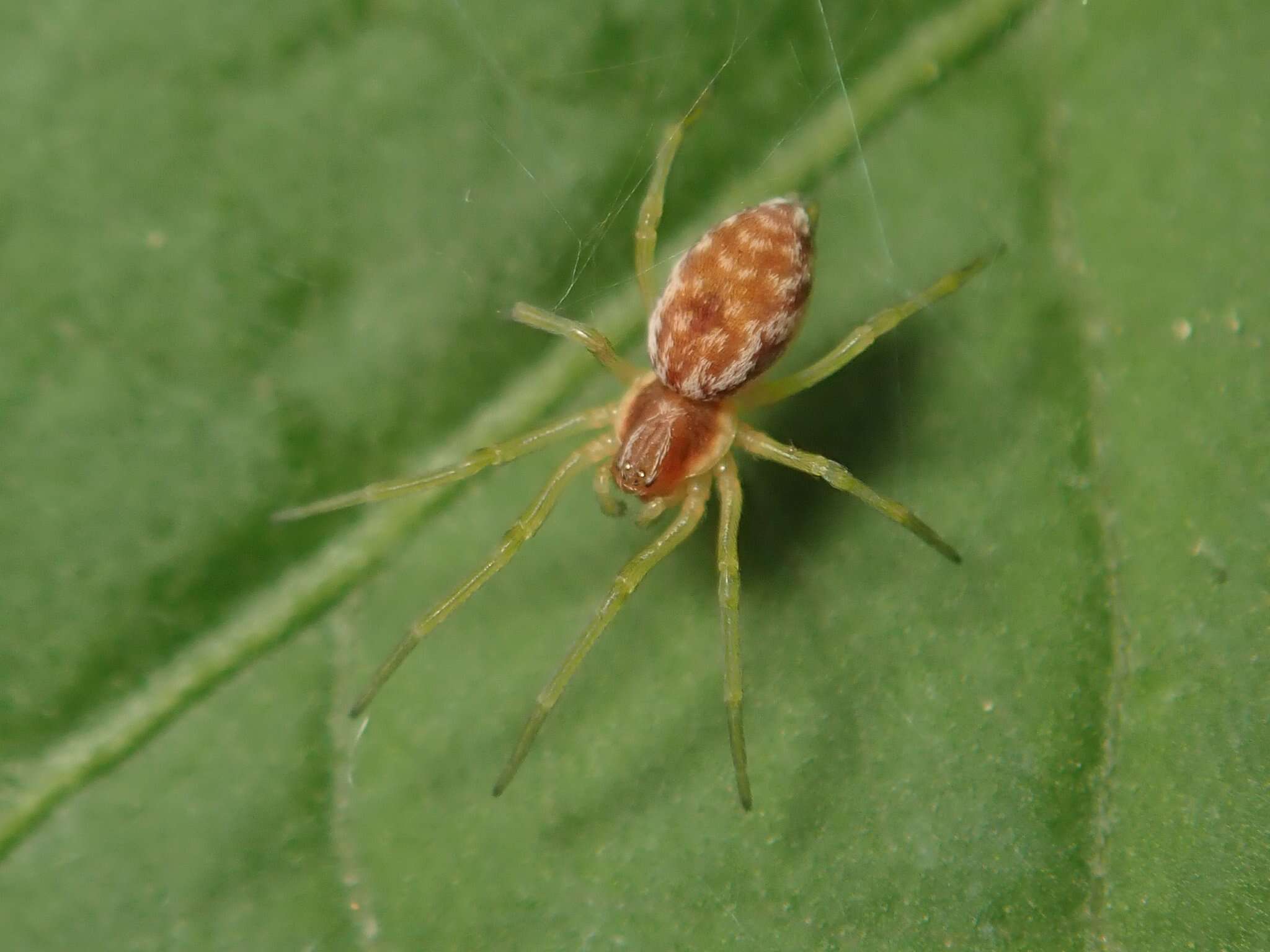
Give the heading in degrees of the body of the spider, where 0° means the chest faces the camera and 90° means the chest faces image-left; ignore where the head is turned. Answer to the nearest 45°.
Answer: approximately 45°
